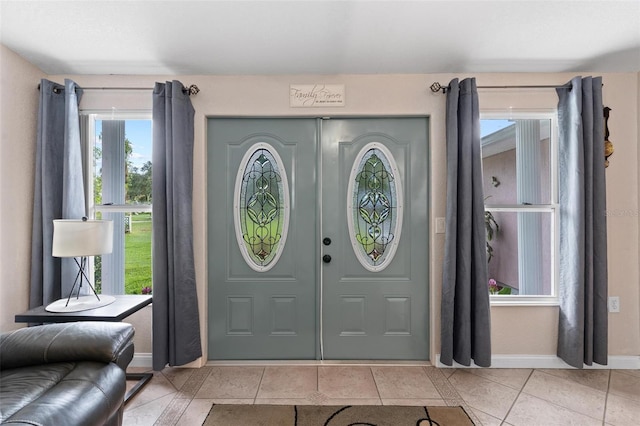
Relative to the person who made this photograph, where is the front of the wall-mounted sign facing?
facing the viewer

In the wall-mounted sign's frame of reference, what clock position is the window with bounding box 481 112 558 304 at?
The window is roughly at 9 o'clock from the wall-mounted sign.

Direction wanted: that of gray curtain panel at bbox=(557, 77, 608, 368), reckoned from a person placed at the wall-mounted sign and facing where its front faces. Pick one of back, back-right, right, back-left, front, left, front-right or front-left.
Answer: left

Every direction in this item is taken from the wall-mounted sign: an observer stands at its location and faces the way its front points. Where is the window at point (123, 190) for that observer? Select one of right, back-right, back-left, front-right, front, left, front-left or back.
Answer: right

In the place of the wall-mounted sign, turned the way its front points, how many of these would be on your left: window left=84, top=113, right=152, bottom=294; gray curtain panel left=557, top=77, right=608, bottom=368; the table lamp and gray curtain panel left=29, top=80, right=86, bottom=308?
1

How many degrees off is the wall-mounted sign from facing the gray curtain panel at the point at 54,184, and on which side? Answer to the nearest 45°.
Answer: approximately 90° to its right

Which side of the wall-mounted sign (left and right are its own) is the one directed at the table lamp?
right
